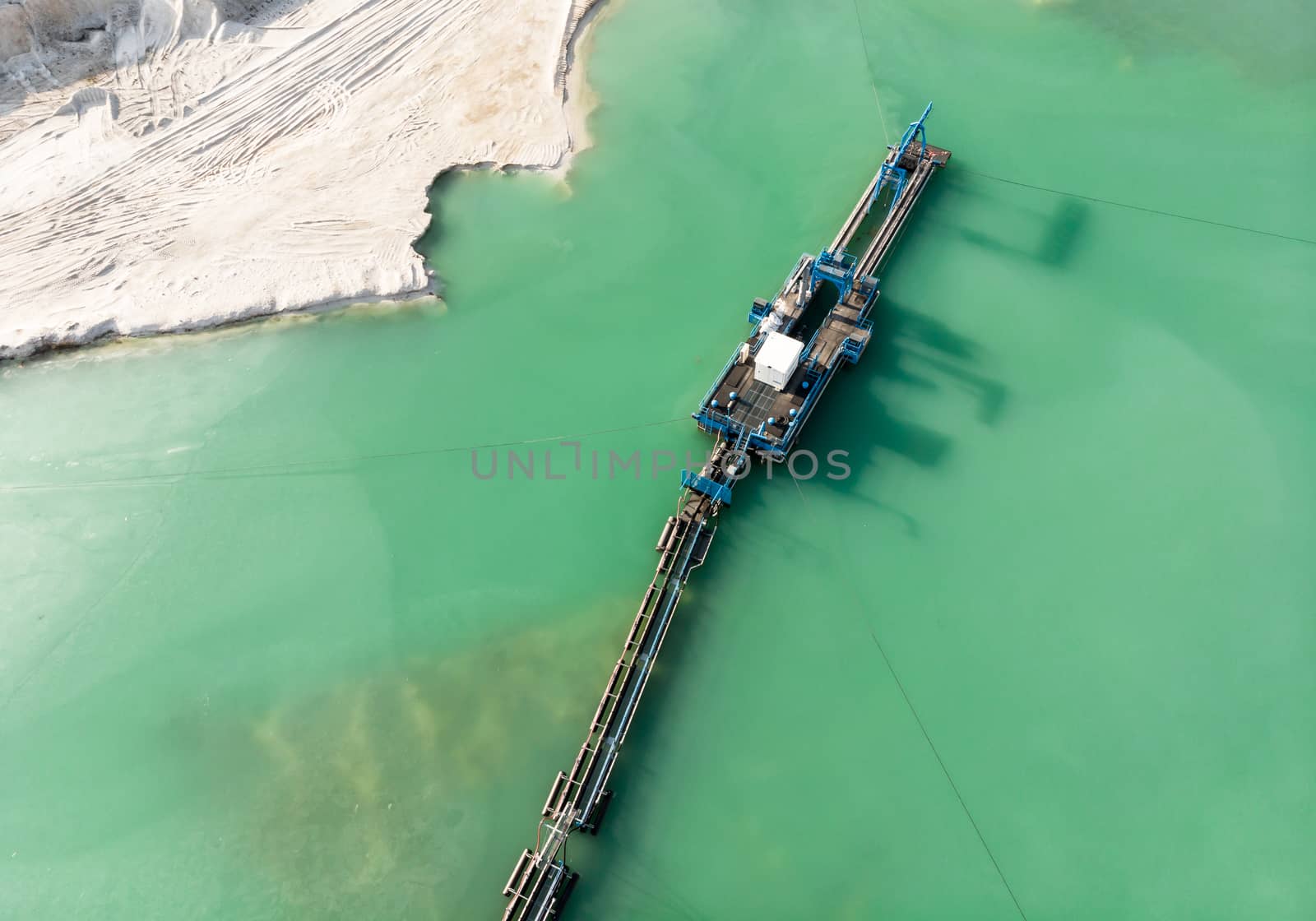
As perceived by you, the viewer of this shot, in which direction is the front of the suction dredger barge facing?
facing away from the viewer and to the right of the viewer
